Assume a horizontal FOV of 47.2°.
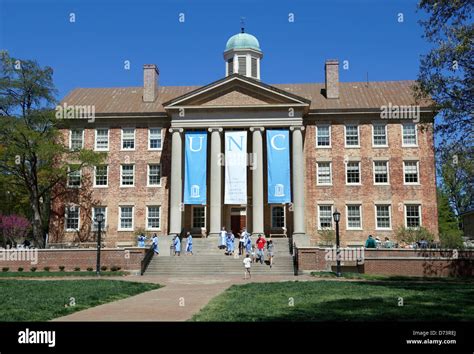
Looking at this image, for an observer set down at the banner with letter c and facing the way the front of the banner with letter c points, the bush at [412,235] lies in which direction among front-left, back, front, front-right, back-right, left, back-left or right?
left

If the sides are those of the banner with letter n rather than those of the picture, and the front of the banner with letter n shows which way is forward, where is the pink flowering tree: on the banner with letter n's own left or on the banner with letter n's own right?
on the banner with letter n's own right

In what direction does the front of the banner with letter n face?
toward the camera

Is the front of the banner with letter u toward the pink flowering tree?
no

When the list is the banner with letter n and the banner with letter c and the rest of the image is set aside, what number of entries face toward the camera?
2

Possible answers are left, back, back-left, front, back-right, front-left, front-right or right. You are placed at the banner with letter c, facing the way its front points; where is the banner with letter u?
right

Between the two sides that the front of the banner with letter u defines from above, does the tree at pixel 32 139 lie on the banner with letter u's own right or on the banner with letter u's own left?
on the banner with letter u's own right

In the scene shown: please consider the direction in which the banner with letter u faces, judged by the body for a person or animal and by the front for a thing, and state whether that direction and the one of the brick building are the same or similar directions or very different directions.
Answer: same or similar directions

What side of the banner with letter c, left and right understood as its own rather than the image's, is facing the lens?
front

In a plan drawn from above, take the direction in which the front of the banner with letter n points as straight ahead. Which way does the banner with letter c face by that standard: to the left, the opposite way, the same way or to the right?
the same way

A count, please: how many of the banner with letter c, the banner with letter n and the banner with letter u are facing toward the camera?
3

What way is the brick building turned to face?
toward the camera

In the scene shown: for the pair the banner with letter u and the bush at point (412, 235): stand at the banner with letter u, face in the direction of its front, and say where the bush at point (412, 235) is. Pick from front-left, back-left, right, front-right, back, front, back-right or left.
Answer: left

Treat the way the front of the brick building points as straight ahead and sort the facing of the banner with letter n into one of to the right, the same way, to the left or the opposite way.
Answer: the same way
